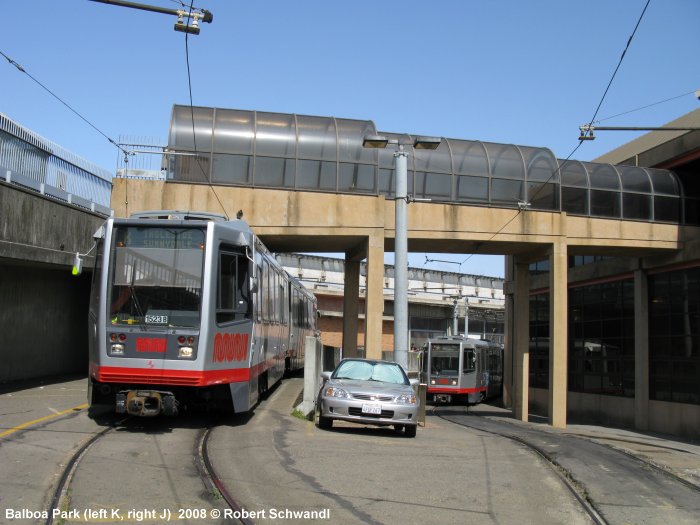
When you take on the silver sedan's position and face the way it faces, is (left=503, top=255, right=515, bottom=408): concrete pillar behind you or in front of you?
behind

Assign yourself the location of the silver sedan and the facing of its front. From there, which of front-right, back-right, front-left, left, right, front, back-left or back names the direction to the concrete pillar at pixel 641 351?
back-left

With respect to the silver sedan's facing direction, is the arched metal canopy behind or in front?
behind

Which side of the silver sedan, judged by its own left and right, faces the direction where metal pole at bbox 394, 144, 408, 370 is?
back

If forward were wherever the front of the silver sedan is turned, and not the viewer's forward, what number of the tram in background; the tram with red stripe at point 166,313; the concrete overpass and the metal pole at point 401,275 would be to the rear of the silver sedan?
3

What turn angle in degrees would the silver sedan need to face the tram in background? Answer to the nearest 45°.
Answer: approximately 180°

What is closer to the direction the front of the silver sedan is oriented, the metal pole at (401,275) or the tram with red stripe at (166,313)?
the tram with red stripe

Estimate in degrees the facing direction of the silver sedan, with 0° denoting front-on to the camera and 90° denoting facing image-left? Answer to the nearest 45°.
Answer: approximately 0°
